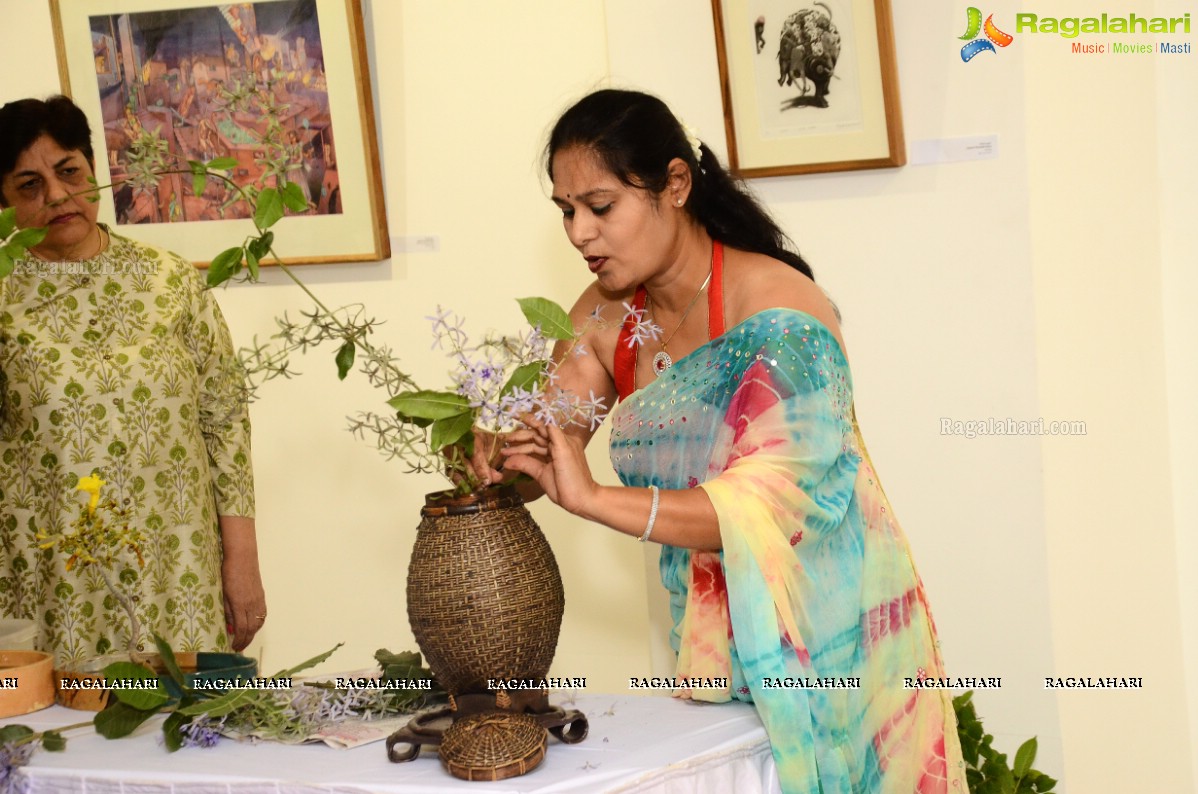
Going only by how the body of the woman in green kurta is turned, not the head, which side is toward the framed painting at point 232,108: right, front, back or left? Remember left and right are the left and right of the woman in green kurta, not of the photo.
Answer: back

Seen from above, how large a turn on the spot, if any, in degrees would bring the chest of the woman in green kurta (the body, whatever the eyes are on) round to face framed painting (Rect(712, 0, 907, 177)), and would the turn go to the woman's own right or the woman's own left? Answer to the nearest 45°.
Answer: approximately 90° to the woman's own left

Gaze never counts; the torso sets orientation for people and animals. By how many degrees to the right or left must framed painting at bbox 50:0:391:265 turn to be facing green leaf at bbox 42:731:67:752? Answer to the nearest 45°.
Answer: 0° — it already faces it

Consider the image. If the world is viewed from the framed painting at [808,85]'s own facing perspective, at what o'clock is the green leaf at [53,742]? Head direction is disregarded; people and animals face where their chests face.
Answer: The green leaf is roughly at 1 o'clock from the framed painting.

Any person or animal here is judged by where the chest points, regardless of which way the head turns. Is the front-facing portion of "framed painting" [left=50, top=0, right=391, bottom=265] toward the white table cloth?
yes

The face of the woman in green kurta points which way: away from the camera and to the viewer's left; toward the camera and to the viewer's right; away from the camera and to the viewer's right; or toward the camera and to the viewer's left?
toward the camera and to the viewer's right

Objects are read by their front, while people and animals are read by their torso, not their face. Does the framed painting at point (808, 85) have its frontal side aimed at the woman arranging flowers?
yes

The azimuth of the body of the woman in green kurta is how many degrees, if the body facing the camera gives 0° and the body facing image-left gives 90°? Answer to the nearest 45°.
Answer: approximately 0°

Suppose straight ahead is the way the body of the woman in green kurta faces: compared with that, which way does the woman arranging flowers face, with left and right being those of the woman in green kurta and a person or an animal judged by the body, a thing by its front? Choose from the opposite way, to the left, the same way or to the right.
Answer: to the right
